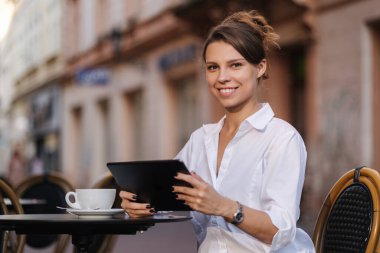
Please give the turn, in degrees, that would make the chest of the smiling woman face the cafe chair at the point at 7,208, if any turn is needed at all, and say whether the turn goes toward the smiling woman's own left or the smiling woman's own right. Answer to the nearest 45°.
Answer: approximately 90° to the smiling woman's own right

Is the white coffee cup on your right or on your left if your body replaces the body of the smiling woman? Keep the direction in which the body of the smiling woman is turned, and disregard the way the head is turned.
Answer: on your right

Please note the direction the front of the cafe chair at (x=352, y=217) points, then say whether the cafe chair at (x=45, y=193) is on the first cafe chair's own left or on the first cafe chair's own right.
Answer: on the first cafe chair's own right

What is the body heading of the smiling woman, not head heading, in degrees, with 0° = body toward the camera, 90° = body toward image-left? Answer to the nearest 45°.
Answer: approximately 45°

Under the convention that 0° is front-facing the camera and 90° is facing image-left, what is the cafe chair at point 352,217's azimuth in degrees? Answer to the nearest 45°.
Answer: approximately 45°

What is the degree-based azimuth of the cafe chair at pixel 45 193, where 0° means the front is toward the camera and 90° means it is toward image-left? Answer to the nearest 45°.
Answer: approximately 0°
